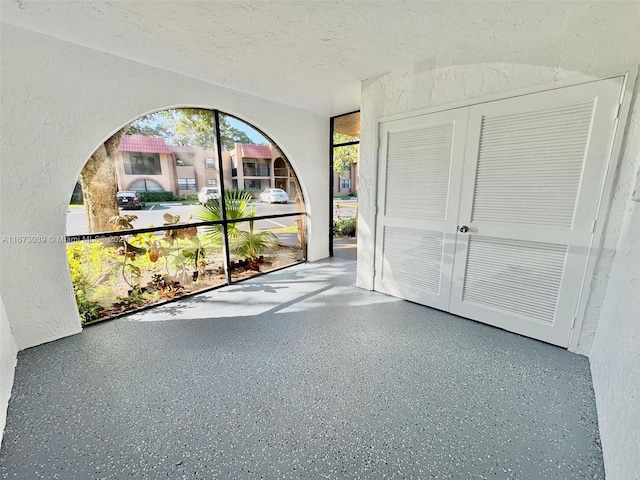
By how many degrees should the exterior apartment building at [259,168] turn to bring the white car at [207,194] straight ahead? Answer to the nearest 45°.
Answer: approximately 45° to its right

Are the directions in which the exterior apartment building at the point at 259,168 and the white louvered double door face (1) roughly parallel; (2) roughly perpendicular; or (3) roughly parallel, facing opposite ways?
roughly perpendicular

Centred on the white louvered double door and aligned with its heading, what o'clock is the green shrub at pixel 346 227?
The green shrub is roughly at 3 o'clock from the white louvered double door.

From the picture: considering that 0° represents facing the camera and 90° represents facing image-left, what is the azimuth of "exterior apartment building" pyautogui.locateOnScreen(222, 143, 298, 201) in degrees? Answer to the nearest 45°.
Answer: approximately 0°

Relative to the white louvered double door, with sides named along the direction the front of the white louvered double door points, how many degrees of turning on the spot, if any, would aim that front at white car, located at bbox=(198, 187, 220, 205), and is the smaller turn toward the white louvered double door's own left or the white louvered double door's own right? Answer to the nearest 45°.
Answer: approximately 45° to the white louvered double door's own right
